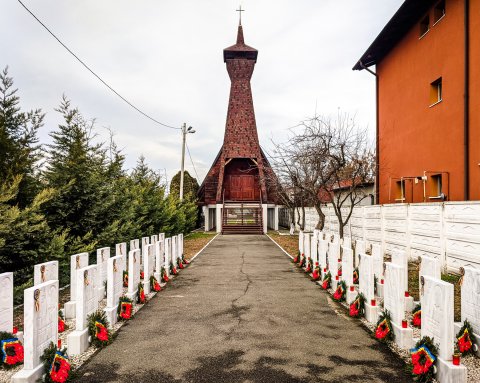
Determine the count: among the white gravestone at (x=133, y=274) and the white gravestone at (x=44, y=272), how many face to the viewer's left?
0

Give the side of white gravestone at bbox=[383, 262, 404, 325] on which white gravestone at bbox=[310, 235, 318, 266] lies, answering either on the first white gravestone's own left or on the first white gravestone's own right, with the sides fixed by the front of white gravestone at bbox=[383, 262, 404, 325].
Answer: on the first white gravestone's own right

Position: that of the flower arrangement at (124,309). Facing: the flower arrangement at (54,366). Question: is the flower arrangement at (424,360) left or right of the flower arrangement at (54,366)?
left

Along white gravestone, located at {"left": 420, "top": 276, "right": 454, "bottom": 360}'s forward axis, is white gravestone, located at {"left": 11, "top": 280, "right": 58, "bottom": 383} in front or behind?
in front

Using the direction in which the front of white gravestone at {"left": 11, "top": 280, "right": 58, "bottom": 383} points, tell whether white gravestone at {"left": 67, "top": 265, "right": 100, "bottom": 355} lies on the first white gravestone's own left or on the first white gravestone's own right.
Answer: on the first white gravestone's own left

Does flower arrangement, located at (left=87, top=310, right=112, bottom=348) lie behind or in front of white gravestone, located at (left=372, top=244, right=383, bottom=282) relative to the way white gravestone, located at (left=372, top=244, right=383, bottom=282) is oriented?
in front

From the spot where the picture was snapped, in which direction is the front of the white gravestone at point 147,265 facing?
facing the viewer and to the right of the viewer

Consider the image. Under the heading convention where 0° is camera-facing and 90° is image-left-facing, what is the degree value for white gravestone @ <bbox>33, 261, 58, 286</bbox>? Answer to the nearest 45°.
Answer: approximately 315°
